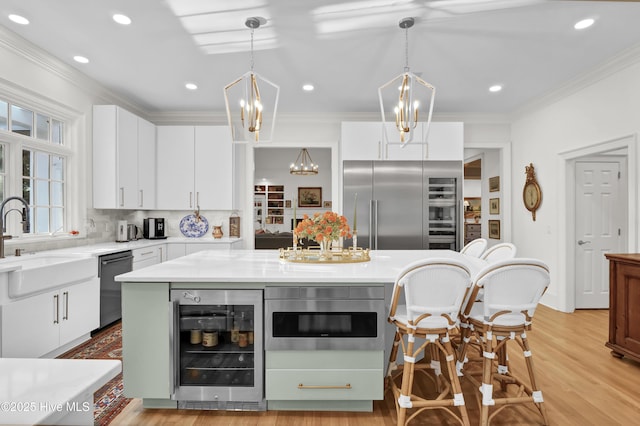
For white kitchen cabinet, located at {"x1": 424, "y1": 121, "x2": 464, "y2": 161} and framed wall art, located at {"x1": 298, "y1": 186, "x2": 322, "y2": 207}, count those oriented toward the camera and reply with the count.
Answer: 2

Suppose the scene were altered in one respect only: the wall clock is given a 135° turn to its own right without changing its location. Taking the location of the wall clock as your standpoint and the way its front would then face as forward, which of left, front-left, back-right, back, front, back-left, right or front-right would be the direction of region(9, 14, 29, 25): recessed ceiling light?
back-left

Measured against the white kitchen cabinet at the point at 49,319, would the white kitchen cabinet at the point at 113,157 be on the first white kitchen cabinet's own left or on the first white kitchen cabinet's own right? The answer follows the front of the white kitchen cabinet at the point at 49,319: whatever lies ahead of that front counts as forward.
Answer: on the first white kitchen cabinet's own left

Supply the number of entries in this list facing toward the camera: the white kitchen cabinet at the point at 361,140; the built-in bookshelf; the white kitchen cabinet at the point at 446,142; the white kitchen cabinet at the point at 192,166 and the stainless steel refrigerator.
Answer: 5

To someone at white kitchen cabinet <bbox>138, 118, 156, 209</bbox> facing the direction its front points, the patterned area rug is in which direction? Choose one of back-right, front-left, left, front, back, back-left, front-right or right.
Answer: front-right

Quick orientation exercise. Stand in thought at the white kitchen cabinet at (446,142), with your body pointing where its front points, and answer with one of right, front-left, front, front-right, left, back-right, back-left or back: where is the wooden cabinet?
front-left

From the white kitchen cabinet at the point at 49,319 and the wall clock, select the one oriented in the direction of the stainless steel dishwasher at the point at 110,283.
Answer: the wall clock

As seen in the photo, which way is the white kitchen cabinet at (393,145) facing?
toward the camera

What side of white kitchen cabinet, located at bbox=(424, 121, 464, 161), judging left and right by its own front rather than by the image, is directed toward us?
front

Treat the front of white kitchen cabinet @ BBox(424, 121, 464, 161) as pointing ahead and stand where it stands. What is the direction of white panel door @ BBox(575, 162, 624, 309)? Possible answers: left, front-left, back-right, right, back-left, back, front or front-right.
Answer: left

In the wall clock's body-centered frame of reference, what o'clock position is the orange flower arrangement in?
The orange flower arrangement is roughly at 11 o'clock from the wall clock.

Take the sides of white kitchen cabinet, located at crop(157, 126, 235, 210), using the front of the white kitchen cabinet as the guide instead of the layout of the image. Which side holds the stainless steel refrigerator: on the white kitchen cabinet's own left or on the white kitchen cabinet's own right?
on the white kitchen cabinet's own left

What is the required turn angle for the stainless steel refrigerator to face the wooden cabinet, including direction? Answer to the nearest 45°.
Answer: approximately 45° to its left

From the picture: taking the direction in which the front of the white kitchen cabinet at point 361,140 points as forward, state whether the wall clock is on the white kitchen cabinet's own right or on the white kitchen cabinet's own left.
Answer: on the white kitchen cabinet's own left

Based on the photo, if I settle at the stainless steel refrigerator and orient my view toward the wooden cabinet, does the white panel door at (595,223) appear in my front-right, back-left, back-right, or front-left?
front-left

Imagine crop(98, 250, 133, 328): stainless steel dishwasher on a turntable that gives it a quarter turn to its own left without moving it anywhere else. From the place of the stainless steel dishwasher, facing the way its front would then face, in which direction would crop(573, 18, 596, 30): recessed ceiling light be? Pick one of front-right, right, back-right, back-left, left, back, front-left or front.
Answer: right

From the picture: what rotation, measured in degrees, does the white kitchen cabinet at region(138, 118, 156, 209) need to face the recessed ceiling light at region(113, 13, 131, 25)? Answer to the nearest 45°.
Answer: approximately 45° to its right

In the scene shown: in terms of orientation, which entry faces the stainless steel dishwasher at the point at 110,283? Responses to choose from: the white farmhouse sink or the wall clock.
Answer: the wall clock

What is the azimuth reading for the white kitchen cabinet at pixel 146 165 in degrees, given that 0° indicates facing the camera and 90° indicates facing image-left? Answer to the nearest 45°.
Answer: approximately 315°

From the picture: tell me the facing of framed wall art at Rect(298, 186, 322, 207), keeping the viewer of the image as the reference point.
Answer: facing the viewer

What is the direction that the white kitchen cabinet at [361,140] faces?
toward the camera
